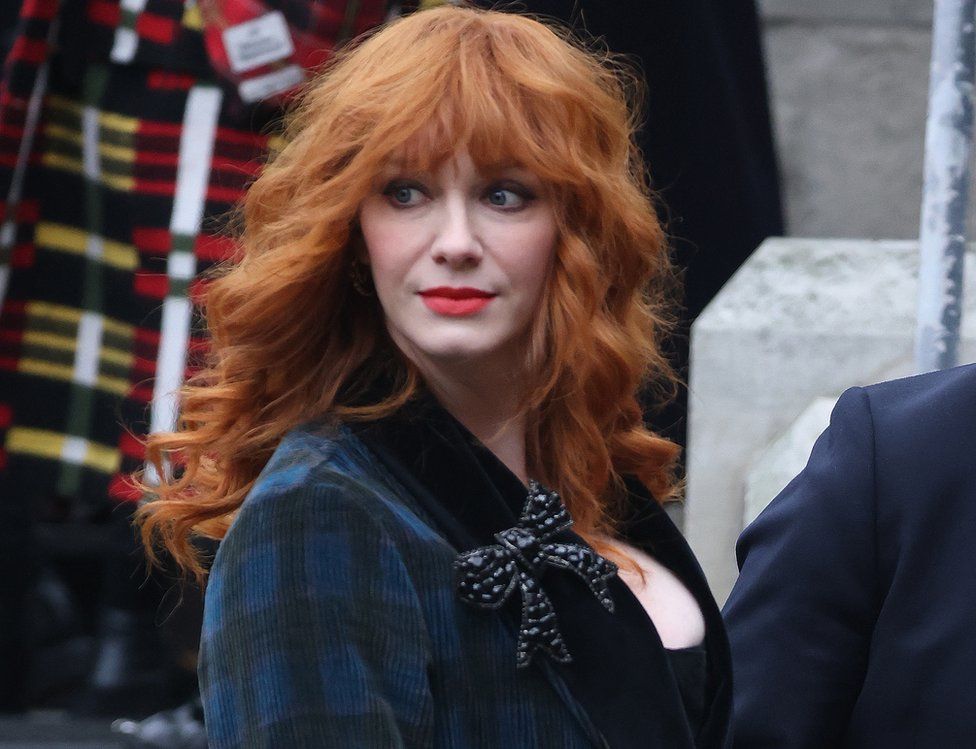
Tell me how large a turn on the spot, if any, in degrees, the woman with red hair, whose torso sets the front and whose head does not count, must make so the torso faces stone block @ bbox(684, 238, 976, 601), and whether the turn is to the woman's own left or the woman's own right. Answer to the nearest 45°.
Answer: approximately 90° to the woman's own left

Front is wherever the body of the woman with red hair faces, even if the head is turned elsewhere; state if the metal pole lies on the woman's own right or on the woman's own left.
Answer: on the woman's own left

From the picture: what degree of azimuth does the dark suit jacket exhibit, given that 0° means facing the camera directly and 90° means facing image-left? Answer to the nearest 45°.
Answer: approximately 180°

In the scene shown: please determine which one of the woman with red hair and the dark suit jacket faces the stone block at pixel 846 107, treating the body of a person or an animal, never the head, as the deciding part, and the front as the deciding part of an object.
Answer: the dark suit jacket

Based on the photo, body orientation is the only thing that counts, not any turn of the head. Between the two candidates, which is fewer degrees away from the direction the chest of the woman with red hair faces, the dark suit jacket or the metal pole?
the dark suit jacket

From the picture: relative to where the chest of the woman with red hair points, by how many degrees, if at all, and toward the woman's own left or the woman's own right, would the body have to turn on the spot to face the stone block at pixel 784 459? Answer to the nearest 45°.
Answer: approximately 90° to the woman's own left

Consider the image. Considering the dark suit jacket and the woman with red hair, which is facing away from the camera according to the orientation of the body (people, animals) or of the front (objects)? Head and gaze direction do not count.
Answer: the dark suit jacket

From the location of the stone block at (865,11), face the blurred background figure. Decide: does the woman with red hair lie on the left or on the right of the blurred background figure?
left

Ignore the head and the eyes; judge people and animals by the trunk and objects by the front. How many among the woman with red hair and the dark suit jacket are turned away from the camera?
1
